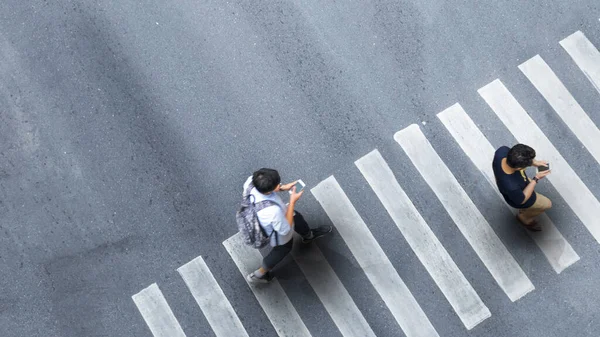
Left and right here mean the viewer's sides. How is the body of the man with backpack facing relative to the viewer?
facing away from the viewer and to the right of the viewer

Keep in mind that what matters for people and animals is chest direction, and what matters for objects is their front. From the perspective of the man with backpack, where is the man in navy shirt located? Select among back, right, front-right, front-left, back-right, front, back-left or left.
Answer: front-right

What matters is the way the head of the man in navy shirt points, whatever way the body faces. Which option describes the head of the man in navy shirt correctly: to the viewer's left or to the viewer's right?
to the viewer's right

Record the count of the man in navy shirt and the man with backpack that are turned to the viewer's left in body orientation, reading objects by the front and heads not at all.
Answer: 0

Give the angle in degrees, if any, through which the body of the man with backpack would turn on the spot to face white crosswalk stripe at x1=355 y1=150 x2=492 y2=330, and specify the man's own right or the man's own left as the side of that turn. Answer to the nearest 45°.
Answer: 0° — they already face it

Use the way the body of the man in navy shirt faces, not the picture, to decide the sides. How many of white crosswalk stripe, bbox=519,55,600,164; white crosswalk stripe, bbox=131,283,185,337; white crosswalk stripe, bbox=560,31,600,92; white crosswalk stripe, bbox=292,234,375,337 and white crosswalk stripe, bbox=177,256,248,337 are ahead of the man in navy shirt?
2

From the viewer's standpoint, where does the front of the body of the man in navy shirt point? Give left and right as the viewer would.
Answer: facing away from the viewer and to the right of the viewer

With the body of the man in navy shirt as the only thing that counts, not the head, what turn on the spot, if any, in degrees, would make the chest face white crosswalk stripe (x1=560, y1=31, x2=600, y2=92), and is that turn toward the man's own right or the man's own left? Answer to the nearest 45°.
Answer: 0° — they already face it

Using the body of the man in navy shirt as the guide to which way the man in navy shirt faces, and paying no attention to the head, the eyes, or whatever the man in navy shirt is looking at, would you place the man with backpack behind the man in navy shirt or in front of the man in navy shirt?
behind

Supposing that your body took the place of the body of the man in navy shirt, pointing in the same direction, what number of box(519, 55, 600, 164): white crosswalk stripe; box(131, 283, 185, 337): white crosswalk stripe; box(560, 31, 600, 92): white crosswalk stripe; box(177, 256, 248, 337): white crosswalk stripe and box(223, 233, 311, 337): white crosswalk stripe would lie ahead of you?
2
